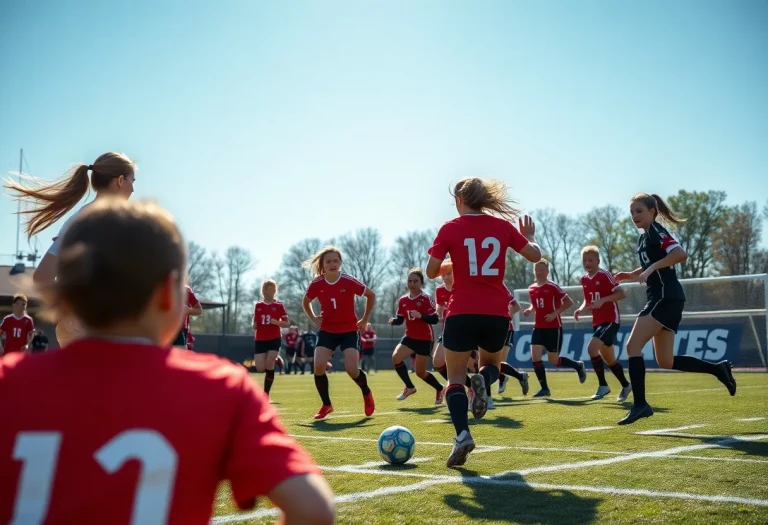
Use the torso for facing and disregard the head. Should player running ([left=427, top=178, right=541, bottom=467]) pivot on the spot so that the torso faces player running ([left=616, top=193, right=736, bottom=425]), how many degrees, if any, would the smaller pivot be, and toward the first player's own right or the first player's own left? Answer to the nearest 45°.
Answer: approximately 45° to the first player's own right

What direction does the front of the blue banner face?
toward the camera

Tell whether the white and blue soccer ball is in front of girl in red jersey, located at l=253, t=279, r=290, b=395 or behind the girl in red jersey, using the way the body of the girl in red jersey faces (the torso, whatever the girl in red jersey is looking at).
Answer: in front

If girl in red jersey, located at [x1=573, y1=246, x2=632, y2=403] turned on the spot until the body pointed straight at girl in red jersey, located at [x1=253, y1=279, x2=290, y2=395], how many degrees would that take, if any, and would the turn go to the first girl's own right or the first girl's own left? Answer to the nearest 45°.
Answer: approximately 45° to the first girl's own right

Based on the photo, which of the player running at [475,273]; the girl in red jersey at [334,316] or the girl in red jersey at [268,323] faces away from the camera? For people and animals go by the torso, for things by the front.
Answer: the player running

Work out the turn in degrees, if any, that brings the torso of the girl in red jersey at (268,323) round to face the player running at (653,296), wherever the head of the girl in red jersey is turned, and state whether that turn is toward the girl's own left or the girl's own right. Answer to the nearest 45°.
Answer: approximately 45° to the girl's own left

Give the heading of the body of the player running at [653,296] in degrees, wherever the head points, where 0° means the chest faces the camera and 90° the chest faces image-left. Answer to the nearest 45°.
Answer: approximately 90°

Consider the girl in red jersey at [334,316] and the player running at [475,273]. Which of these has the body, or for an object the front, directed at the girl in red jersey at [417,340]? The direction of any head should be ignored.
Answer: the player running

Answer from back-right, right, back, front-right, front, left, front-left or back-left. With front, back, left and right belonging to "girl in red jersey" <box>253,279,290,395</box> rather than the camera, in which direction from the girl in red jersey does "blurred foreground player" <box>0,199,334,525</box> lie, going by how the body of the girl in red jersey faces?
front

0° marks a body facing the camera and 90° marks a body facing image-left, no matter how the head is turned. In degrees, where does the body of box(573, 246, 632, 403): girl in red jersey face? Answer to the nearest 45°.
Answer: approximately 45°

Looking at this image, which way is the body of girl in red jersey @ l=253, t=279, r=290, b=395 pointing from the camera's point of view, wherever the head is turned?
toward the camera

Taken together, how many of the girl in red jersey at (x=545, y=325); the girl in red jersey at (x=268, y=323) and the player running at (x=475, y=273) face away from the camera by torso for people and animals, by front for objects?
1

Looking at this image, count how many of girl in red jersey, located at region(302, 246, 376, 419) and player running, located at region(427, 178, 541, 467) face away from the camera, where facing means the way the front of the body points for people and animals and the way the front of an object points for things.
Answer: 1
